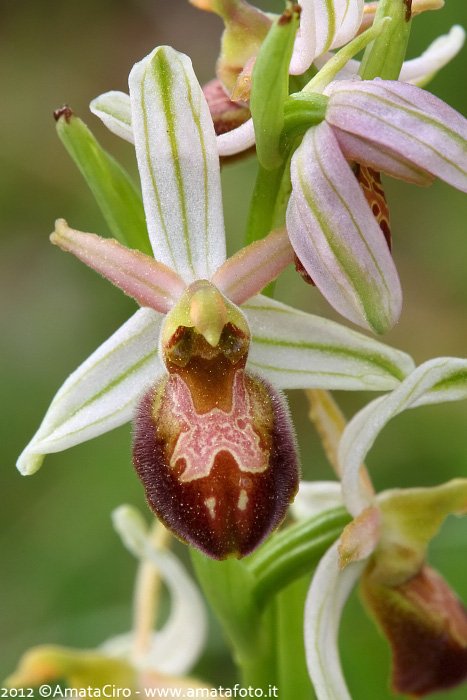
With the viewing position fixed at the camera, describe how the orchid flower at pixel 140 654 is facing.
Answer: facing to the left of the viewer

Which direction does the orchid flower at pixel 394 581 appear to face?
to the viewer's right

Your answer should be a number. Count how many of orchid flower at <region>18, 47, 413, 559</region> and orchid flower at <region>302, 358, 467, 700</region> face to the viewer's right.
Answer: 1

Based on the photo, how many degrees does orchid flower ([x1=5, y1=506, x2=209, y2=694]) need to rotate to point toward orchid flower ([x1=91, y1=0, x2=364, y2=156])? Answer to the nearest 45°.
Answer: approximately 135° to its left

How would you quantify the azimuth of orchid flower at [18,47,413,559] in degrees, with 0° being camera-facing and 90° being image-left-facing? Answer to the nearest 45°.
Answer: approximately 0°

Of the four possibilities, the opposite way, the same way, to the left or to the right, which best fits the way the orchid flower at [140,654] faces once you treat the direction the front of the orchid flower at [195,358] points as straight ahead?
to the right

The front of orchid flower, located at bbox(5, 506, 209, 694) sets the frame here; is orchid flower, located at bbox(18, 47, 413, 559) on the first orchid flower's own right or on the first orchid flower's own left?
on the first orchid flower's own left

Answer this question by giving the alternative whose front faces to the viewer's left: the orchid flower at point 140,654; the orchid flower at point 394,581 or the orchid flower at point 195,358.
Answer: the orchid flower at point 140,654
